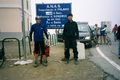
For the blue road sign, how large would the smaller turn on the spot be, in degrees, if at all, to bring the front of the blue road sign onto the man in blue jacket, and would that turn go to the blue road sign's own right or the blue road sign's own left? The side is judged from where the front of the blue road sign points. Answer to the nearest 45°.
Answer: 0° — it already faces them

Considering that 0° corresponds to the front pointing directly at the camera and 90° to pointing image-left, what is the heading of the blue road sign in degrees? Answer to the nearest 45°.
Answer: approximately 0°

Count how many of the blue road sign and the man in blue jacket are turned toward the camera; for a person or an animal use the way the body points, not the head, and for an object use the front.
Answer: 2

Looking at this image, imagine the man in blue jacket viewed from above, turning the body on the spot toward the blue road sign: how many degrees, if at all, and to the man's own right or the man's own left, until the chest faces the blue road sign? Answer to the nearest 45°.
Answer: approximately 180°

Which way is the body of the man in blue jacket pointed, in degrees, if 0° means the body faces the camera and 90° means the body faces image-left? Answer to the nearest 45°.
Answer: approximately 0°
